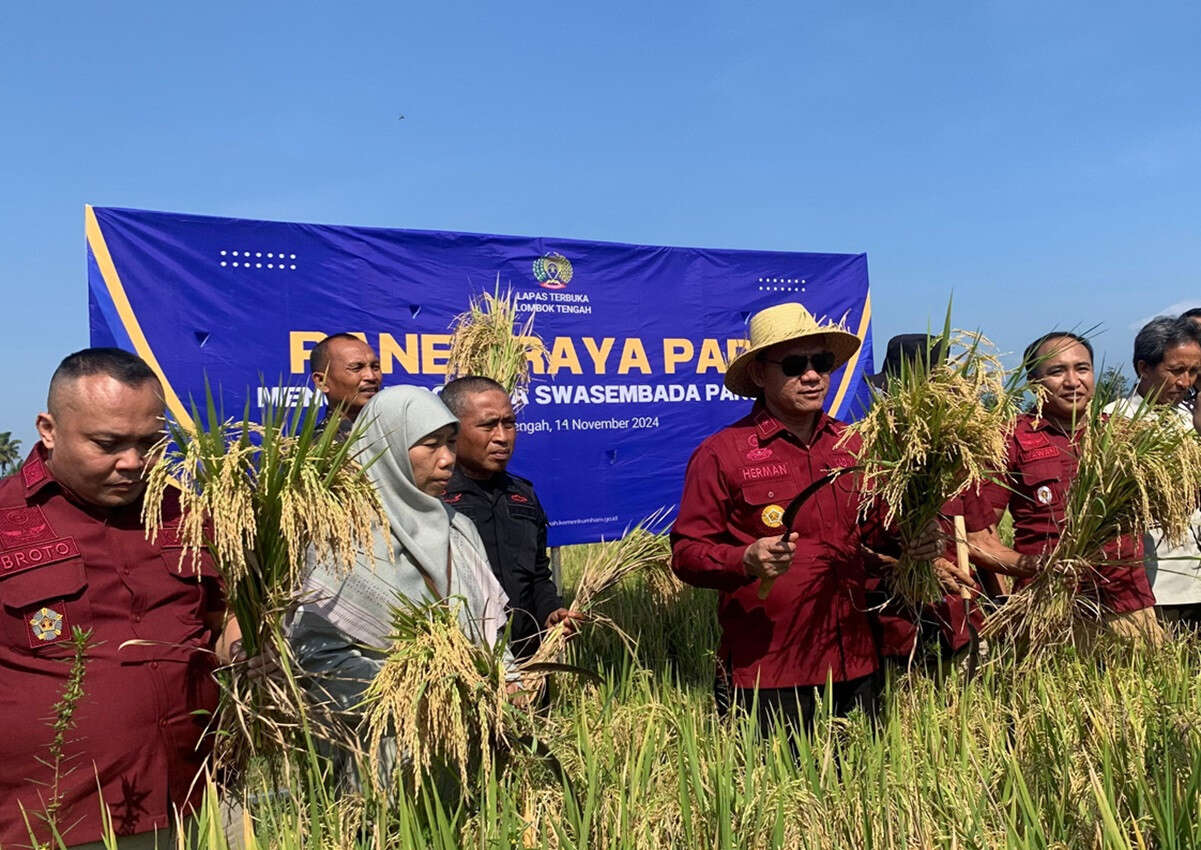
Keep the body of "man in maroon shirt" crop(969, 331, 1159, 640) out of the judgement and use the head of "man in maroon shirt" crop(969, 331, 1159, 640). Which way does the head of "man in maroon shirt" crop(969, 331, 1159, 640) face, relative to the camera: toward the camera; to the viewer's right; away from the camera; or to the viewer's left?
toward the camera

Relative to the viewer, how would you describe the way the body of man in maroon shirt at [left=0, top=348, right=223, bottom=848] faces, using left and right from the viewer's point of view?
facing the viewer and to the right of the viewer

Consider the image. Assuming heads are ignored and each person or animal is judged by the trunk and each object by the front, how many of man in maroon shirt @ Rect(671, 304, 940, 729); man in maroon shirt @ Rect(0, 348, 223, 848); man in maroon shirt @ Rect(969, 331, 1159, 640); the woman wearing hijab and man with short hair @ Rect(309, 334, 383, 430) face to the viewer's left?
0

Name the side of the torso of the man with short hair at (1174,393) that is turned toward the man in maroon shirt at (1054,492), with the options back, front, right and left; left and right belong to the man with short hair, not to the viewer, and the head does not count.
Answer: right

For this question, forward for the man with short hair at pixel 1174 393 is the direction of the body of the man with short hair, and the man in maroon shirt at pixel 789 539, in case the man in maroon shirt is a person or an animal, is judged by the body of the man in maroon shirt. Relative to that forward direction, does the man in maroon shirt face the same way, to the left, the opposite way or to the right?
the same way

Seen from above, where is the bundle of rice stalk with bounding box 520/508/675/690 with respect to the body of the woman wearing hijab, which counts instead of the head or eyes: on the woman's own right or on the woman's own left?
on the woman's own left

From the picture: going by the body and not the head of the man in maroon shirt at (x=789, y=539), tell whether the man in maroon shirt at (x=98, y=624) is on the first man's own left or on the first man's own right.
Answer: on the first man's own right

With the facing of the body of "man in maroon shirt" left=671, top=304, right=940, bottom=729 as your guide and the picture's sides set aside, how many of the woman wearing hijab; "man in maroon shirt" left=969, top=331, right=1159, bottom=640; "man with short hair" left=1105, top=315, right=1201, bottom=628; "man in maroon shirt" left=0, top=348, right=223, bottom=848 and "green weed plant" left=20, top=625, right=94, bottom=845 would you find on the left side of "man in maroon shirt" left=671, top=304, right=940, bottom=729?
2

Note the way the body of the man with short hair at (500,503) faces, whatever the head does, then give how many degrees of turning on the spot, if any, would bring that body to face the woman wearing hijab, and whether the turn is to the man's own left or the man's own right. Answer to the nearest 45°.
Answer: approximately 45° to the man's own right

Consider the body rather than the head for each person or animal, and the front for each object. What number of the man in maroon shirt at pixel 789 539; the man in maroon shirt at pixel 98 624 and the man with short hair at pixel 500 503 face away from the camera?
0

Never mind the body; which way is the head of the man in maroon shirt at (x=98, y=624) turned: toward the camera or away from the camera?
toward the camera
